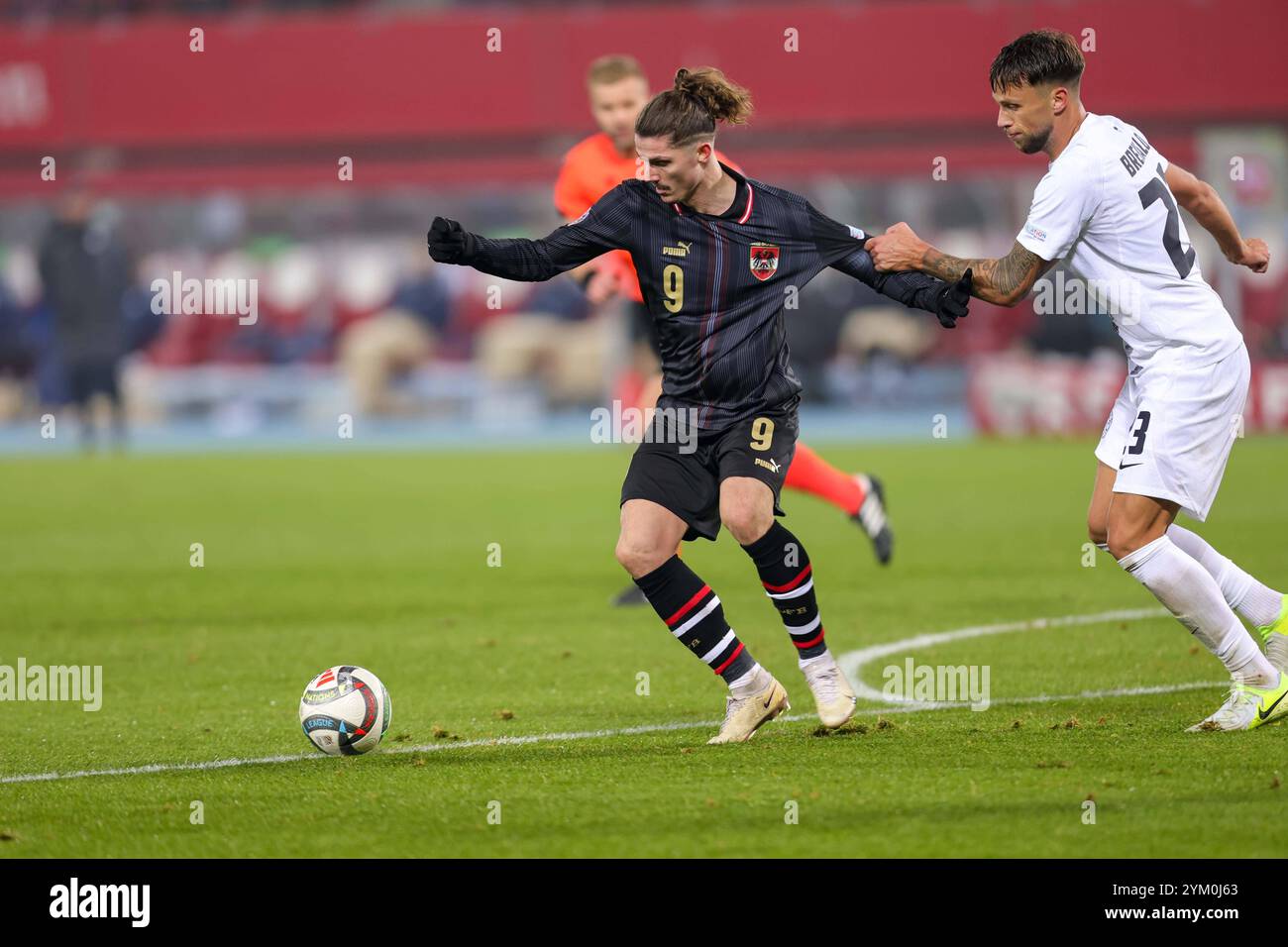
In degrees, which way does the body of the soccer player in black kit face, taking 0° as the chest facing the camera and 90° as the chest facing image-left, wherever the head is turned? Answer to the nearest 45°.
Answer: approximately 0°

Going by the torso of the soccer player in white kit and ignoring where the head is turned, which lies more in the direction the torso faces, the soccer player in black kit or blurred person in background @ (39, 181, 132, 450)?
the soccer player in black kit

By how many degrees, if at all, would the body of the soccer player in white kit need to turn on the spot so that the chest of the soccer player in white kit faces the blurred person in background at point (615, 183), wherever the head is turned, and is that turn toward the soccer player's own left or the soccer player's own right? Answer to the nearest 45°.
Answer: approximately 45° to the soccer player's own right

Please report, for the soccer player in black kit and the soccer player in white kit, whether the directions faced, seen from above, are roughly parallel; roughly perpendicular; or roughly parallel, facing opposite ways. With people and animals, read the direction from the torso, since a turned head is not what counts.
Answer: roughly perpendicular

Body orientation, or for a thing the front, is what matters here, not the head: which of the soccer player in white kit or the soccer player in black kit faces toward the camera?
the soccer player in black kit

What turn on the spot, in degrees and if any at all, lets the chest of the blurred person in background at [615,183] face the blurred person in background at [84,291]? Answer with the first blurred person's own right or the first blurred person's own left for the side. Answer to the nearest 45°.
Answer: approximately 90° to the first blurred person's own right

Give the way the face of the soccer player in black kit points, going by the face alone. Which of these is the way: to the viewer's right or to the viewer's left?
to the viewer's left

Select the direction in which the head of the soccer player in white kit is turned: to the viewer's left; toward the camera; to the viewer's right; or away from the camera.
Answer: to the viewer's left

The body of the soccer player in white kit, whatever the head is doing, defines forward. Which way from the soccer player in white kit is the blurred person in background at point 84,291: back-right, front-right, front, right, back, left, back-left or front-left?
front-right

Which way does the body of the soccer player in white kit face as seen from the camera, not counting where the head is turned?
to the viewer's left
